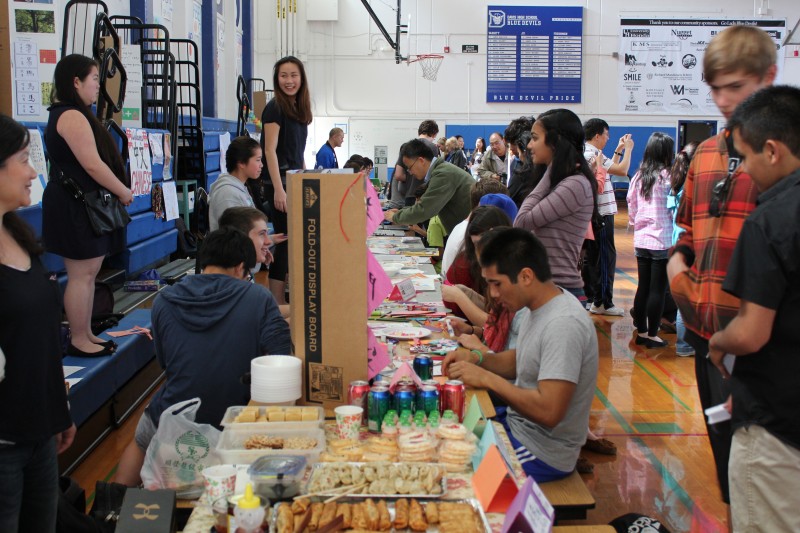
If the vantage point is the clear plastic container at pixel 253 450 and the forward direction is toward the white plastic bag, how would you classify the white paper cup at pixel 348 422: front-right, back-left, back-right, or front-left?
back-right

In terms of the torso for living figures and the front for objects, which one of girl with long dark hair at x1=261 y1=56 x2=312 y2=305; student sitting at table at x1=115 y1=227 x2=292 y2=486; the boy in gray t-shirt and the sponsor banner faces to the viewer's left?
the boy in gray t-shirt

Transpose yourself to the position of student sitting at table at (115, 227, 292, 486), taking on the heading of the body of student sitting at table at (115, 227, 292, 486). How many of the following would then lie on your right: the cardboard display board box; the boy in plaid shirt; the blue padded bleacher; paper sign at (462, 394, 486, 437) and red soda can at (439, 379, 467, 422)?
4

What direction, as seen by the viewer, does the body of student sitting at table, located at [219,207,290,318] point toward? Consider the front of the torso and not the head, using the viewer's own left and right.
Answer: facing to the right of the viewer

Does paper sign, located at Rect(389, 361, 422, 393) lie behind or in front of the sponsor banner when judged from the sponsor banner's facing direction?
in front

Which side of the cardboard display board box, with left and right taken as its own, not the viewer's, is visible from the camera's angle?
front

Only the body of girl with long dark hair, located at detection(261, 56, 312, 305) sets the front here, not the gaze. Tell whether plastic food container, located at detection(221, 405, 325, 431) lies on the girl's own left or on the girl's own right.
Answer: on the girl's own right

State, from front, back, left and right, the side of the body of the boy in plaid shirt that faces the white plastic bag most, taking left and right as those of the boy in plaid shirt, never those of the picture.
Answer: front

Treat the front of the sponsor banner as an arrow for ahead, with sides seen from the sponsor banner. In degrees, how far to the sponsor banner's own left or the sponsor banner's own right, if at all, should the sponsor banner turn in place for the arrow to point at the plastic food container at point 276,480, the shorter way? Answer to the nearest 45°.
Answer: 0° — it already faces it

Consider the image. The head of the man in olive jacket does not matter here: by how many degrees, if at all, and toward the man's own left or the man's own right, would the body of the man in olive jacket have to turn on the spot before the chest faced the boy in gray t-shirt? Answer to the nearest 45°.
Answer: approximately 90° to the man's own left

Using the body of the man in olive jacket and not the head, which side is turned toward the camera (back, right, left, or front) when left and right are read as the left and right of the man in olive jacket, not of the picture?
left

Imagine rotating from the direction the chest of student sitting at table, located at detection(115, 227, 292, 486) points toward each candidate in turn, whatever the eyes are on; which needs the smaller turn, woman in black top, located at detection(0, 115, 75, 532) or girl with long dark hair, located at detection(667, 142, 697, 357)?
the girl with long dark hair

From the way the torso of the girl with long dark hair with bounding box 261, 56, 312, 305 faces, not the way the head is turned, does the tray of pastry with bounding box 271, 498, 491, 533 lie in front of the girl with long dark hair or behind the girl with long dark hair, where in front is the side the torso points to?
in front

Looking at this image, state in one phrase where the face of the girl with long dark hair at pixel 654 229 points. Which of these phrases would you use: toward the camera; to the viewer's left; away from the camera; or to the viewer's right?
away from the camera

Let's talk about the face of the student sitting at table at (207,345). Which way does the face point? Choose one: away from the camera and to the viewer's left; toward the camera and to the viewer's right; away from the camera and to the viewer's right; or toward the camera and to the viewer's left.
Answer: away from the camera and to the viewer's right

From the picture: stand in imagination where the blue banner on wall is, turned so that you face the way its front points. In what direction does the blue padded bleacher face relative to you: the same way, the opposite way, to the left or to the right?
to the left

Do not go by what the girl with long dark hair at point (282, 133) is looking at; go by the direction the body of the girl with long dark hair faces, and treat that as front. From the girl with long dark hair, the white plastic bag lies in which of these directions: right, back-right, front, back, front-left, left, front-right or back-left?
front-right

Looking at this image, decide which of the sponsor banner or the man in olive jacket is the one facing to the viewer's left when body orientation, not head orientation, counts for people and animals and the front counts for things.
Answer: the man in olive jacket

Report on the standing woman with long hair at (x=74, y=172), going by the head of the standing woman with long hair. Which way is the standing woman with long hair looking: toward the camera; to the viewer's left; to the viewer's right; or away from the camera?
to the viewer's right
